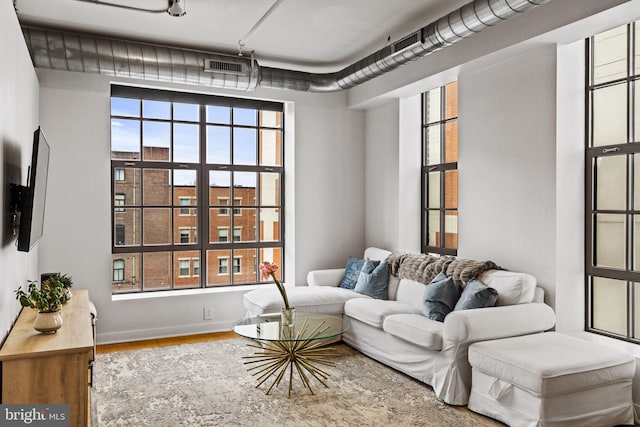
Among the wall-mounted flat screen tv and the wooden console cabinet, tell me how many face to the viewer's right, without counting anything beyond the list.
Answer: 2

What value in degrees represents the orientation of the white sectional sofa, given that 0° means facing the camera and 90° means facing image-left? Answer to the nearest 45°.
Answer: approximately 45°

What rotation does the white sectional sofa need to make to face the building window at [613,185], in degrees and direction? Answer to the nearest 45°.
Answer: approximately 135° to its left

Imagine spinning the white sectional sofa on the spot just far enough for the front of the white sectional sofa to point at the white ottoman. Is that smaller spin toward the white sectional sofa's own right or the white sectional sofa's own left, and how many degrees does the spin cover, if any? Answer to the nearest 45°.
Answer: approximately 90° to the white sectional sofa's own left

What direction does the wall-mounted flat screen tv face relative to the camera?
to the viewer's right

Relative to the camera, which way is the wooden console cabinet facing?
to the viewer's right
